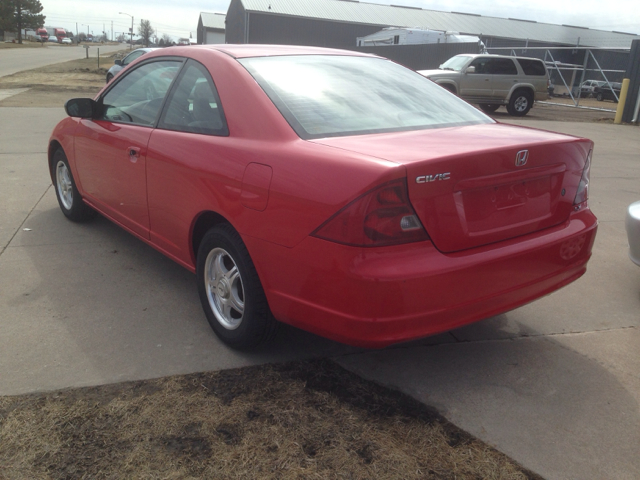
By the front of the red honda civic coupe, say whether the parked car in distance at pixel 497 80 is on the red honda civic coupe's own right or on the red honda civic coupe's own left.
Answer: on the red honda civic coupe's own right

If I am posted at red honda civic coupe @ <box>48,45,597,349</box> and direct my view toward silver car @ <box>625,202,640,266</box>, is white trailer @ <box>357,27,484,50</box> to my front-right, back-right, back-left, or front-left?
front-left

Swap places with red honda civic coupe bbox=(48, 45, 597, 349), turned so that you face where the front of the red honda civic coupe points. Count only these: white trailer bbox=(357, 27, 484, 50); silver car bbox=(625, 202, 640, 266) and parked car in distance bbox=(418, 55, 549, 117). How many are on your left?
0

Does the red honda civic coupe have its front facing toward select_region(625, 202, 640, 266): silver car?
no

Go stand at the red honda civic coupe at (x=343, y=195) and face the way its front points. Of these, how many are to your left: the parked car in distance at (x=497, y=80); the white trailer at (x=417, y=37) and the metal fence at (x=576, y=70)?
0

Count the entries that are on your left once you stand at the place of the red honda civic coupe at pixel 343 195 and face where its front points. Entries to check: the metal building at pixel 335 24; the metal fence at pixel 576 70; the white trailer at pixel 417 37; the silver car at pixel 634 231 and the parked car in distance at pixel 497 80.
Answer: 0

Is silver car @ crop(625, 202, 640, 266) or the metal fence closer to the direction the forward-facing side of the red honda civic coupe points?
the metal fence

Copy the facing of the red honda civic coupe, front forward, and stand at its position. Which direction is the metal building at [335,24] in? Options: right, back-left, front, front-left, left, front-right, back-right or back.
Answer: front-right

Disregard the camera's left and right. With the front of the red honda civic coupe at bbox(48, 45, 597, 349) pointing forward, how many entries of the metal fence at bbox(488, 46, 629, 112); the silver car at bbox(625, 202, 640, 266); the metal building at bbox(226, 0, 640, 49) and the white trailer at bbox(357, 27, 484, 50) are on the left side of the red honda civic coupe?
0

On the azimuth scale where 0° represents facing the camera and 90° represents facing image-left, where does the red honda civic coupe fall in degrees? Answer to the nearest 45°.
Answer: approximately 135°

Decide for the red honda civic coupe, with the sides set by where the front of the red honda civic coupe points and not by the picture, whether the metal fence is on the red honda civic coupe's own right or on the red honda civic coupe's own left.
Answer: on the red honda civic coupe's own right

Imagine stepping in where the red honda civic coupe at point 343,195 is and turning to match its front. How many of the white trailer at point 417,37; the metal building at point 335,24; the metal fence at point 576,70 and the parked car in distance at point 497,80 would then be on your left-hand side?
0

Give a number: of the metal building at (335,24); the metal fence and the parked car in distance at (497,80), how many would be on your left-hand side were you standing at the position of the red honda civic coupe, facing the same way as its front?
0

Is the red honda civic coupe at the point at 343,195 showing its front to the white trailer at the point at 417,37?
no
